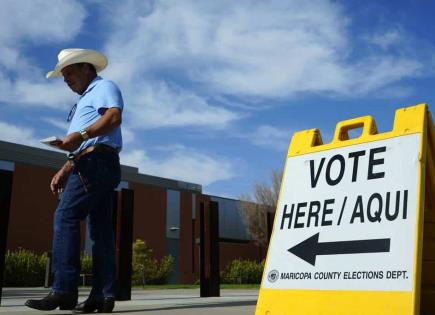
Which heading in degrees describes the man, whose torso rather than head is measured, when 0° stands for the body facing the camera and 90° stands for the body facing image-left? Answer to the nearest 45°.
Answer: approximately 90°

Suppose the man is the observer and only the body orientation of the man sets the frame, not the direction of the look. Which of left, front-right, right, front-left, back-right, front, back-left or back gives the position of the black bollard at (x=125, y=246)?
right

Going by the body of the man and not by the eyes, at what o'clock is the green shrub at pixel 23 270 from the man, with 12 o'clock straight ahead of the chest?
The green shrub is roughly at 3 o'clock from the man.

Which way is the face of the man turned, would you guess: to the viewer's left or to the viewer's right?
to the viewer's left

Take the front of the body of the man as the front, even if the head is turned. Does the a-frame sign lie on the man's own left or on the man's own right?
on the man's own left
